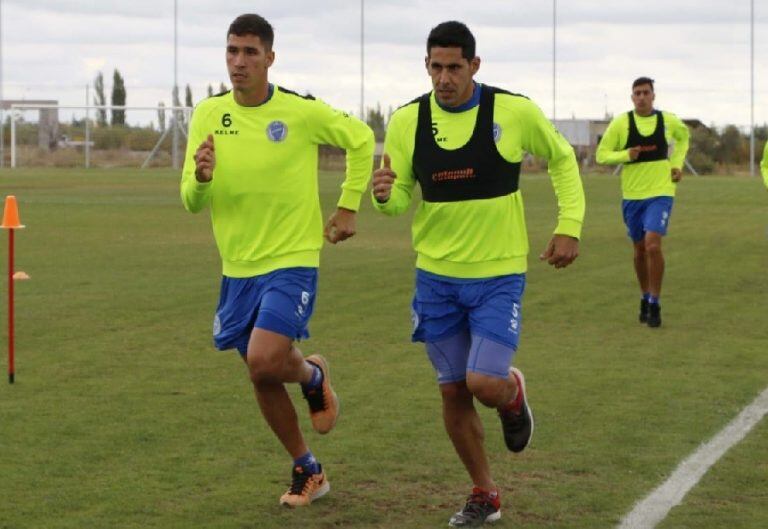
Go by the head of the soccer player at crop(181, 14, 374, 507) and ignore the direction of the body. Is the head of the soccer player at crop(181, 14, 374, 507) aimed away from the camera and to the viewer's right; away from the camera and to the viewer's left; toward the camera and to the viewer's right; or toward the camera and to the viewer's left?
toward the camera and to the viewer's left

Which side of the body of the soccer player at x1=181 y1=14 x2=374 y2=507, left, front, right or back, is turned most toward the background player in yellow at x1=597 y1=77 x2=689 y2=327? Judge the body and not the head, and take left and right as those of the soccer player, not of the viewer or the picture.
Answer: back

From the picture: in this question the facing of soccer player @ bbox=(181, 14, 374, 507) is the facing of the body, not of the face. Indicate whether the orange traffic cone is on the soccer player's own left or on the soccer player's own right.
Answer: on the soccer player's own right

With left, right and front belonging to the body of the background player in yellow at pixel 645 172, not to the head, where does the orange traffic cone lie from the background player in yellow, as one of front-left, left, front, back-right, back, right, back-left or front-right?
front-right

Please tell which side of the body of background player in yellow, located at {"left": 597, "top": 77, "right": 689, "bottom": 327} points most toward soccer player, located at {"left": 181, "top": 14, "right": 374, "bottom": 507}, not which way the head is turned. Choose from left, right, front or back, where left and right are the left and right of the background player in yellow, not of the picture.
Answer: front

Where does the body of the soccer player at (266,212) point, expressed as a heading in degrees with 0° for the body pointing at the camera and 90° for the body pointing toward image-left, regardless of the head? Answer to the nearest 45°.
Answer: approximately 45°

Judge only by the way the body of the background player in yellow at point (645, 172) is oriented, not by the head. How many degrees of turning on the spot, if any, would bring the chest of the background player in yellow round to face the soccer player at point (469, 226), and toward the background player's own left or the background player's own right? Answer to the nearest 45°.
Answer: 0° — they already face them

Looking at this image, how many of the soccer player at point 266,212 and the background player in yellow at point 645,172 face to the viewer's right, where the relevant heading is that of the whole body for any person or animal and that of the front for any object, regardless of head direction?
0

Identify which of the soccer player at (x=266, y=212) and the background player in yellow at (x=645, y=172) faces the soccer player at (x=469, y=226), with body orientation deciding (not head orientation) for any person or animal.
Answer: the background player in yellow

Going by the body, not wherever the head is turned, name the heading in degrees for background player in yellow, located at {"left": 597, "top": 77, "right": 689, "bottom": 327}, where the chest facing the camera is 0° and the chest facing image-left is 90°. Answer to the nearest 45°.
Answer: approximately 0°
